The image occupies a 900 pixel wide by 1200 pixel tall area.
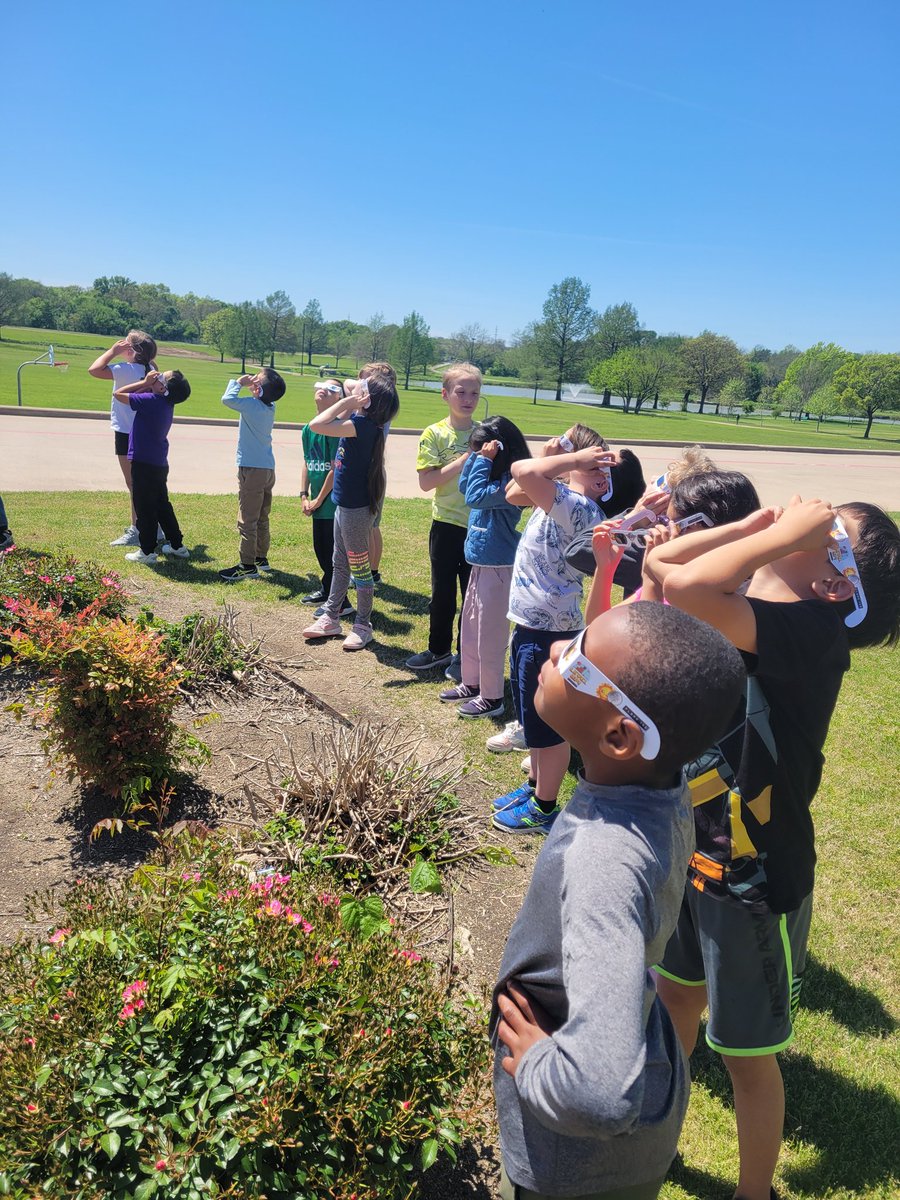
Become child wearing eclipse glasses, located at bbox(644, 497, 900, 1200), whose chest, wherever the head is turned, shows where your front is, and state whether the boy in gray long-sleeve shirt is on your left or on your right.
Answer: on your left

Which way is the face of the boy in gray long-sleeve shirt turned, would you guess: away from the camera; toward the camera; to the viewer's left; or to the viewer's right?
to the viewer's left

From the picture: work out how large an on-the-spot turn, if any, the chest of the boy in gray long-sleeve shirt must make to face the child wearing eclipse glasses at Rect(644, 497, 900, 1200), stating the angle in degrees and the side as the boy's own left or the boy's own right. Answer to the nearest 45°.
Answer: approximately 90° to the boy's own right

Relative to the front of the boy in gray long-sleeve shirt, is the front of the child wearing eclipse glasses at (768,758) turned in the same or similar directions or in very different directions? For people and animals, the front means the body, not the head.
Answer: same or similar directions

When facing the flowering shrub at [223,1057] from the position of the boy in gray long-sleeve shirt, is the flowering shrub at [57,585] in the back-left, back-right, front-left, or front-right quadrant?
front-right

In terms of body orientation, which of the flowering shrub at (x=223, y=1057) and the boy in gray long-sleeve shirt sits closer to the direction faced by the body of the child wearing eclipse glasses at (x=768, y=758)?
the flowering shrub

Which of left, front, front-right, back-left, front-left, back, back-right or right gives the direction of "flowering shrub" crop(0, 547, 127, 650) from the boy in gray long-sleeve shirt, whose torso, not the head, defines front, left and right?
front-right

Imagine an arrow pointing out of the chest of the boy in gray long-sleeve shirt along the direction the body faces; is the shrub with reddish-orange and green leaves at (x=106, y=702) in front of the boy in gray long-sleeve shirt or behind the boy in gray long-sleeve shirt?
in front

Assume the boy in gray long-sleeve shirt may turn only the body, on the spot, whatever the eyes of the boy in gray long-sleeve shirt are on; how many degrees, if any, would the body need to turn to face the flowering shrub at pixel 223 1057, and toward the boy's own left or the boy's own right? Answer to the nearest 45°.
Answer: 0° — they already face it

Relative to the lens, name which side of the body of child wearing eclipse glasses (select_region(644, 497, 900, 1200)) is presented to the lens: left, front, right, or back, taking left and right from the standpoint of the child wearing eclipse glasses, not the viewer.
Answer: left

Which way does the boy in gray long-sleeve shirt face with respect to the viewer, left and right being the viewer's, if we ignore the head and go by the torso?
facing to the left of the viewer

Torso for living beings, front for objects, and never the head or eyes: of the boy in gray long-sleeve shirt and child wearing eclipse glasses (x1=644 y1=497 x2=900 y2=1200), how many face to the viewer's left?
2

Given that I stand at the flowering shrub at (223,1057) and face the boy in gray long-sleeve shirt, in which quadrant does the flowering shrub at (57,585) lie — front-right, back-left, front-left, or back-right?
back-left
